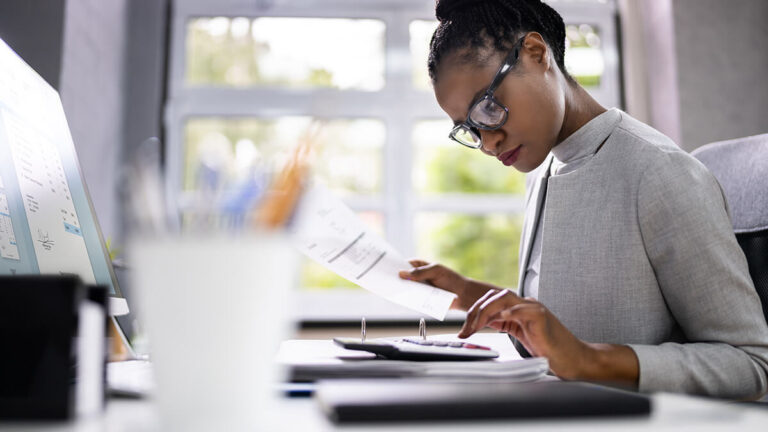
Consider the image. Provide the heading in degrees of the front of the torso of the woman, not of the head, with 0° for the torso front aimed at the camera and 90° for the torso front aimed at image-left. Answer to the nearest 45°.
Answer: approximately 45°

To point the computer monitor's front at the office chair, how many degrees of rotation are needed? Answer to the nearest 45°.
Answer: approximately 45° to its left

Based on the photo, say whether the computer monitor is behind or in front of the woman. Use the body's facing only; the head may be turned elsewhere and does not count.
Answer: in front

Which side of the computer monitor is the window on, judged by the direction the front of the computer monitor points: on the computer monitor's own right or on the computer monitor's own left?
on the computer monitor's own left

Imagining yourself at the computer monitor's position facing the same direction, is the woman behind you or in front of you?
in front

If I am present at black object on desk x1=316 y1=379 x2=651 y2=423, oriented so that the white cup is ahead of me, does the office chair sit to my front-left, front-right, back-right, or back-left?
back-right

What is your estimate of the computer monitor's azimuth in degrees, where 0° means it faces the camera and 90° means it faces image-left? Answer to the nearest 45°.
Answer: approximately 315°
